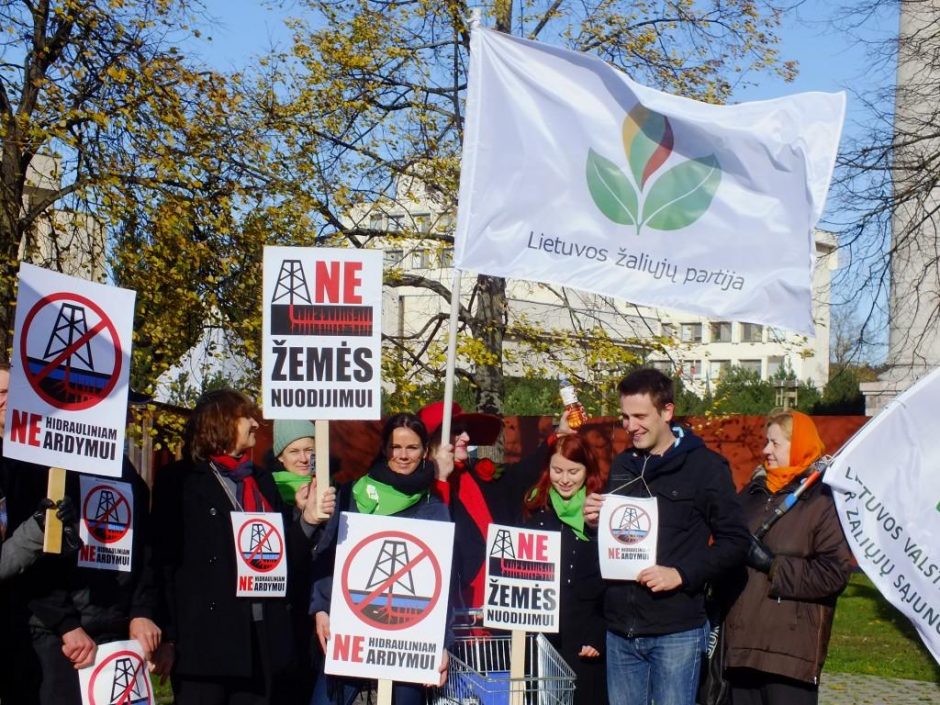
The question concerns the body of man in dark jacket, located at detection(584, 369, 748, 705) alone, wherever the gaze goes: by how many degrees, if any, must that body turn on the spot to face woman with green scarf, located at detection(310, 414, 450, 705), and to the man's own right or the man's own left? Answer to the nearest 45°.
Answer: approximately 45° to the man's own right

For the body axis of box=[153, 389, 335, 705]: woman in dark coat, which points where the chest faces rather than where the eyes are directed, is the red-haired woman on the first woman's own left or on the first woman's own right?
on the first woman's own left

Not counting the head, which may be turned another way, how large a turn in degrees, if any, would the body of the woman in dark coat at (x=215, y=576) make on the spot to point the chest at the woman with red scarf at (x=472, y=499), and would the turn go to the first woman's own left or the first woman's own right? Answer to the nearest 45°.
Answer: approximately 90° to the first woman's own left

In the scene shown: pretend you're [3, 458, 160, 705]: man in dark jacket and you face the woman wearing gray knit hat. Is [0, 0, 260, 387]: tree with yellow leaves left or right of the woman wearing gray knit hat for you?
left

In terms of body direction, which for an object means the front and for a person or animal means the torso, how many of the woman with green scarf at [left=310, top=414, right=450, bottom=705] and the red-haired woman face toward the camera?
2

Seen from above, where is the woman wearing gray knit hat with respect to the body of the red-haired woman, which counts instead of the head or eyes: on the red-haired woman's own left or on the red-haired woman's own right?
on the red-haired woman's own right

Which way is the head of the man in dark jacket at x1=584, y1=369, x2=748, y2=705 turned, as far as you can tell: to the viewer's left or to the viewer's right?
to the viewer's left

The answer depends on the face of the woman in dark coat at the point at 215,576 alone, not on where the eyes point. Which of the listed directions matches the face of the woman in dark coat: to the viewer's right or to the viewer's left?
to the viewer's right

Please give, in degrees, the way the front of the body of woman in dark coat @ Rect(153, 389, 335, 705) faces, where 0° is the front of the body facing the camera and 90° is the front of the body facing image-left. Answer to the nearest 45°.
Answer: approximately 315°

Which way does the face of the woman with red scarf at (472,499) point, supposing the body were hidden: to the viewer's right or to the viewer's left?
to the viewer's right

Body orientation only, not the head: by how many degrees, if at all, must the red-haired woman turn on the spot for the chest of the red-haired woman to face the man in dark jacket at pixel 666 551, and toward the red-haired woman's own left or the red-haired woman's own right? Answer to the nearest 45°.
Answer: approximately 45° to the red-haired woman's own left
